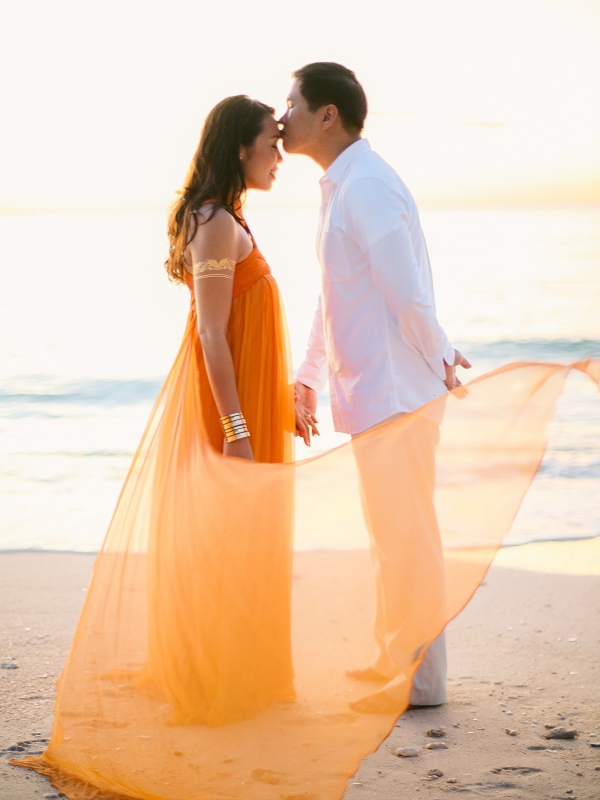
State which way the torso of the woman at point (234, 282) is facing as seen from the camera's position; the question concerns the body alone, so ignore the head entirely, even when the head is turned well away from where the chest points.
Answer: to the viewer's right

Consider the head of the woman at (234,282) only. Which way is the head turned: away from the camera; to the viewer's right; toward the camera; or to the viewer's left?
to the viewer's right

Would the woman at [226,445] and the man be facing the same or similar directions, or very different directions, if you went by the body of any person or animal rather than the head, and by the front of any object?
very different directions

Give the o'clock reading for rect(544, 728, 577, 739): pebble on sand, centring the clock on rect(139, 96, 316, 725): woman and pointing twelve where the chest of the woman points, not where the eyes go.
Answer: The pebble on sand is roughly at 12 o'clock from the woman.

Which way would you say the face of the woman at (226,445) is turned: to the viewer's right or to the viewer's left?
to the viewer's right

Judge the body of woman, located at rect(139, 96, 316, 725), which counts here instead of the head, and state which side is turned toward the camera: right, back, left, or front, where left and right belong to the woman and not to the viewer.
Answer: right

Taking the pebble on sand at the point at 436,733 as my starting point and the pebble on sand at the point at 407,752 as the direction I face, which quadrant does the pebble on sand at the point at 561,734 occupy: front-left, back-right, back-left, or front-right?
back-left

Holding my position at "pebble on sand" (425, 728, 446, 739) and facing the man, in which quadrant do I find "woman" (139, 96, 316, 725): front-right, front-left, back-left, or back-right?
front-left

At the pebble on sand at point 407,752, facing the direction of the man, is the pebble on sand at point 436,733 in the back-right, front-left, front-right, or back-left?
front-right

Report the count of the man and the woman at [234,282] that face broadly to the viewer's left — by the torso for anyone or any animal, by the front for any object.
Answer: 1

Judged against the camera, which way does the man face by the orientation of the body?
to the viewer's left

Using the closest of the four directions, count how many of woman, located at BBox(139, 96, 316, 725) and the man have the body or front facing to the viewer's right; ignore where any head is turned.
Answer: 1

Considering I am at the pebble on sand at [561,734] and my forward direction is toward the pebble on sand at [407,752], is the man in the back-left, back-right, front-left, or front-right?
front-right
